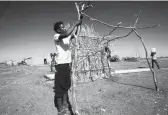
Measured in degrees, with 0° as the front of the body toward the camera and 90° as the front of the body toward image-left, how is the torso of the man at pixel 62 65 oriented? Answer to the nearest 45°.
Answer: approximately 270°
